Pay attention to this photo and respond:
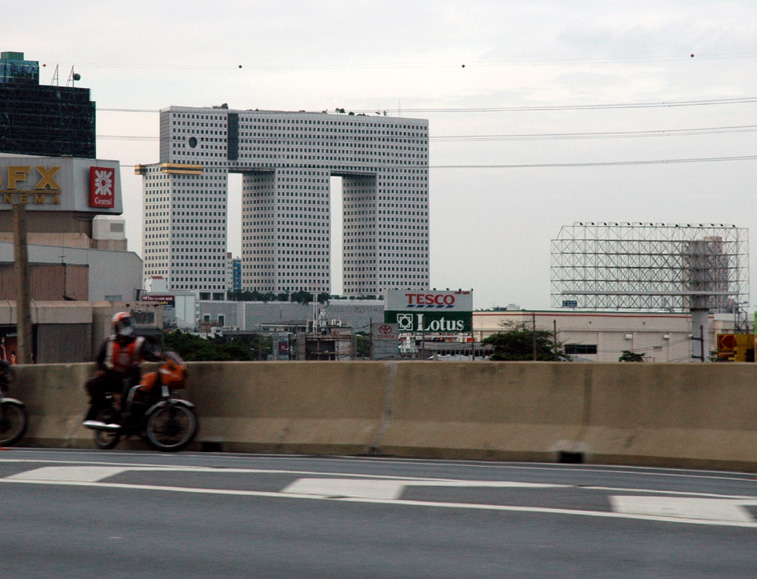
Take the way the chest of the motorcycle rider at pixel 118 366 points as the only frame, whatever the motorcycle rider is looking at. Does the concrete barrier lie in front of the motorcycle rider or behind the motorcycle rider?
in front

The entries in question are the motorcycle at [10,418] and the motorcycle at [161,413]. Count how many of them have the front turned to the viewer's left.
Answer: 0

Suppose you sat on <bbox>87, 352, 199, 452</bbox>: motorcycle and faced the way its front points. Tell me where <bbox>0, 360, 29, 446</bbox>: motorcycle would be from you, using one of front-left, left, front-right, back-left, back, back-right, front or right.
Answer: back

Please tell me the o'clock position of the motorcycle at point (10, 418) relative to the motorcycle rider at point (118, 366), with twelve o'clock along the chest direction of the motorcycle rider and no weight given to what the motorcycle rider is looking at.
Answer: The motorcycle is roughly at 6 o'clock from the motorcycle rider.

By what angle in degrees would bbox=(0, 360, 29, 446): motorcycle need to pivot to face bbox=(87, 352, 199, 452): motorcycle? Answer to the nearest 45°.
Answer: approximately 45° to its right

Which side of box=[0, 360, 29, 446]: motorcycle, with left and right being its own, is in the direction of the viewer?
right

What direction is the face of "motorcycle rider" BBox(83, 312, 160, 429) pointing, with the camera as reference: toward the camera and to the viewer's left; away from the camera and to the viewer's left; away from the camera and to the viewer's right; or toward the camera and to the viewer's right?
toward the camera and to the viewer's right

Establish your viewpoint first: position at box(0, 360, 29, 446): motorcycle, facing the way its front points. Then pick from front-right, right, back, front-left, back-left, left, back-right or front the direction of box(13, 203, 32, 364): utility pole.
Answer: left

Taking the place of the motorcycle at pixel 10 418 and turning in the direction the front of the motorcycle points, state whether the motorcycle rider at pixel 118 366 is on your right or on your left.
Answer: on your right

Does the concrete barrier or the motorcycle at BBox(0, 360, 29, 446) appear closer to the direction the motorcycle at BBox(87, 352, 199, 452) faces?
the concrete barrier

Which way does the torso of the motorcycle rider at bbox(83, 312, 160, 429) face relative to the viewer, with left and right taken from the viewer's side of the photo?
facing the viewer and to the right of the viewer

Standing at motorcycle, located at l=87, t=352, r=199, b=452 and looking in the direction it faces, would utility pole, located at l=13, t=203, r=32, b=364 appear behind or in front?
behind
